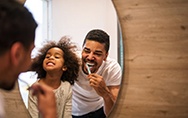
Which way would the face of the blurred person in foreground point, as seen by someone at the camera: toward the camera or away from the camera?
away from the camera

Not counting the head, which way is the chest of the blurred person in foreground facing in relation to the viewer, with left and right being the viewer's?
facing away from the viewer and to the right of the viewer
